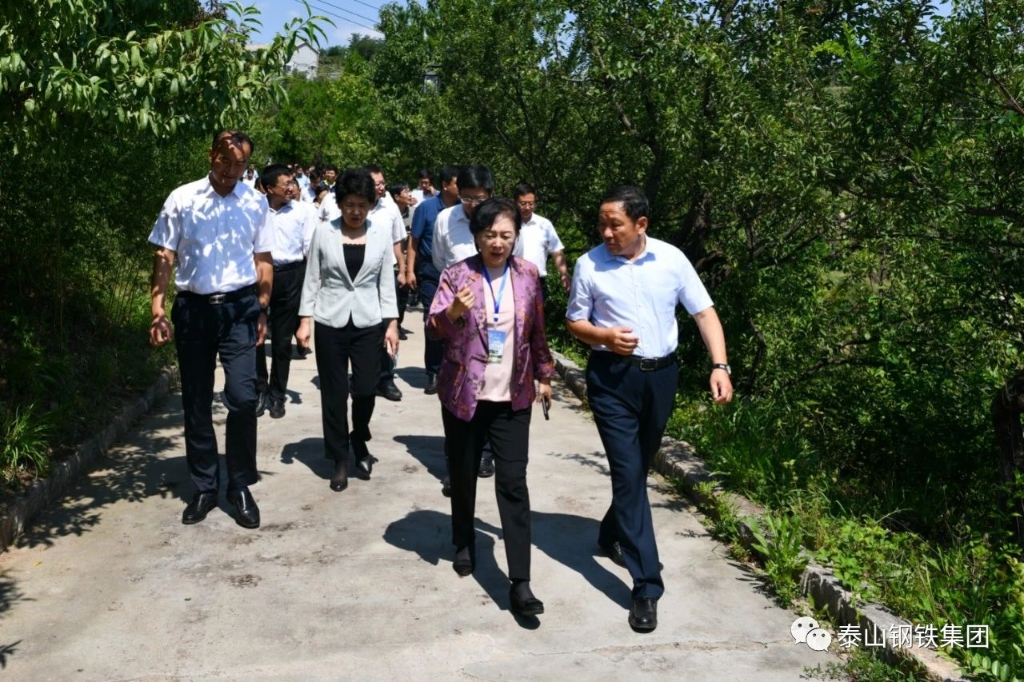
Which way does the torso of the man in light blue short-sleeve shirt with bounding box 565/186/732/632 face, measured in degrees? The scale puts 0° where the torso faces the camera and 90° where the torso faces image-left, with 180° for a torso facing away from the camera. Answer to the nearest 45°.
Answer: approximately 0°

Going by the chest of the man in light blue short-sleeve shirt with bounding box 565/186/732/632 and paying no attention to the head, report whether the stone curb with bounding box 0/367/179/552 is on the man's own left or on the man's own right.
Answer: on the man's own right

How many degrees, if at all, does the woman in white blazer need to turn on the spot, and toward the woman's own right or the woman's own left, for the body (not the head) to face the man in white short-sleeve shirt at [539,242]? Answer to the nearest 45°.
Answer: approximately 135° to the woman's own left

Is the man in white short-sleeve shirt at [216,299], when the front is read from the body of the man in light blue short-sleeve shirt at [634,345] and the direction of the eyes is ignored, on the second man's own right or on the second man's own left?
on the second man's own right

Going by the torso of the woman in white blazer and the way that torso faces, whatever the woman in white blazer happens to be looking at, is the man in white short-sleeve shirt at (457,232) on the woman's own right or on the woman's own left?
on the woman's own left

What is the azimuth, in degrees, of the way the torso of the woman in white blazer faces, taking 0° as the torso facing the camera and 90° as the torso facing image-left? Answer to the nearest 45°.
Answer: approximately 0°

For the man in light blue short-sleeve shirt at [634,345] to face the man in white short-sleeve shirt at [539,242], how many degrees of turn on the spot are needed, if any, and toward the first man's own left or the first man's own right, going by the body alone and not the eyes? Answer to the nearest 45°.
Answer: approximately 180°
